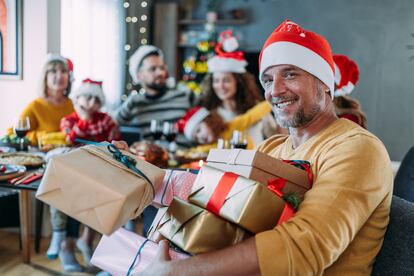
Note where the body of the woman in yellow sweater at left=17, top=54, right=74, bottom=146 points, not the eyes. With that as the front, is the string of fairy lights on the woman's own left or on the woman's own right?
on the woman's own left

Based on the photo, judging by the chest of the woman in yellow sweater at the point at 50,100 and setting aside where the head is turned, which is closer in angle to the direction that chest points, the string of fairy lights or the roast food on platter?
the roast food on platter

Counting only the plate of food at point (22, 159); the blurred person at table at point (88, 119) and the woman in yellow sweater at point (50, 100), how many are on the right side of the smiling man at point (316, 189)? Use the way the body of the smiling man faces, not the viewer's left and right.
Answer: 3

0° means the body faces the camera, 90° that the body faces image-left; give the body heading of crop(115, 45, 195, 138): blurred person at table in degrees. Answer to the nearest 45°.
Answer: approximately 315°

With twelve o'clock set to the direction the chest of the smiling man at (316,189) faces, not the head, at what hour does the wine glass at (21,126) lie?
The wine glass is roughly at 3 o'clock from the smiling man.

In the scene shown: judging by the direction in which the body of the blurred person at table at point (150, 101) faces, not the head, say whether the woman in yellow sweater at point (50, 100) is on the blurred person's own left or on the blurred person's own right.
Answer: on the blurred person's own right

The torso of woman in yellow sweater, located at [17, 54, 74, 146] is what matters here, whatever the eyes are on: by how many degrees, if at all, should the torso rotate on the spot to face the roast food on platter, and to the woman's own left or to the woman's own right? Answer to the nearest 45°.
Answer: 0° — they already face it
